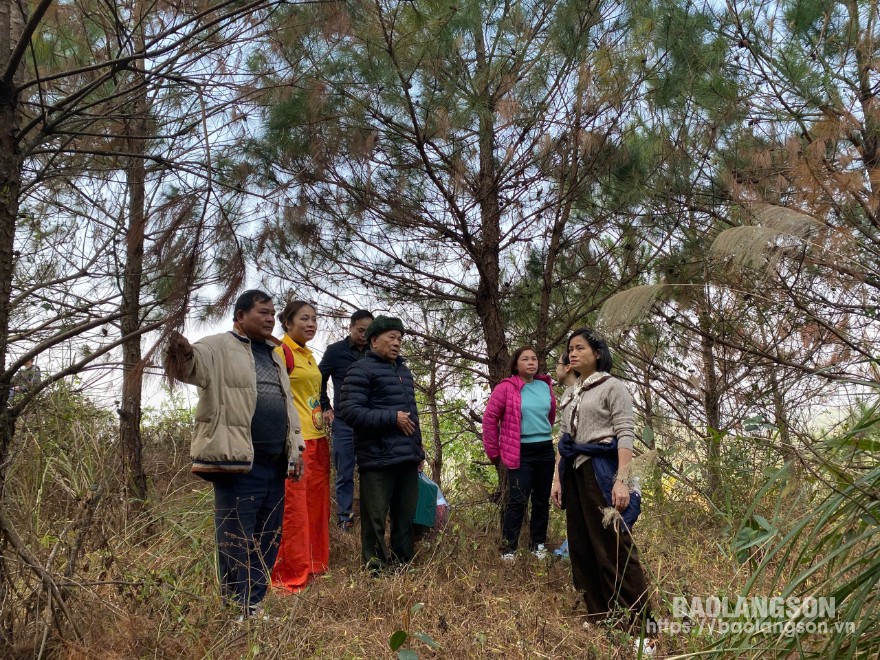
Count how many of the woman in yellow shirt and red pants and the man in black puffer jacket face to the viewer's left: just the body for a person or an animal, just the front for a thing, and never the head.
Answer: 0

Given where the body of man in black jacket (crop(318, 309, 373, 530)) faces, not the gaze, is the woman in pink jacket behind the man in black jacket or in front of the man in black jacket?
in front

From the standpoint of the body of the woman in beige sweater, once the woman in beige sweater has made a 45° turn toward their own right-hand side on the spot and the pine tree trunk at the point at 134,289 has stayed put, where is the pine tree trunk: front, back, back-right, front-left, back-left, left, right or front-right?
front

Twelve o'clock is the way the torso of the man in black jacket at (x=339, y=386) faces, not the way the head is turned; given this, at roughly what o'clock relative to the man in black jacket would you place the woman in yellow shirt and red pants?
The woman in yellow shirt and red pants is roughly at 2 o'clock from the man in black jacket.

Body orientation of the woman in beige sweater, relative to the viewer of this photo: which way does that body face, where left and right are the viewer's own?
facing the viewer and to the left of the viewer

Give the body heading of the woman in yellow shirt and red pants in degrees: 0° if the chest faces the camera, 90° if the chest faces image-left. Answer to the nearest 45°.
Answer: approximately 315°

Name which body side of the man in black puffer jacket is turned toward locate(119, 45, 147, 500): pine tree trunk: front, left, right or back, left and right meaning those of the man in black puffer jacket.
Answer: right

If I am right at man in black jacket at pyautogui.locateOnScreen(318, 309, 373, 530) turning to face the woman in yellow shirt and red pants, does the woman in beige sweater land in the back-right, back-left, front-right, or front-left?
front-left
